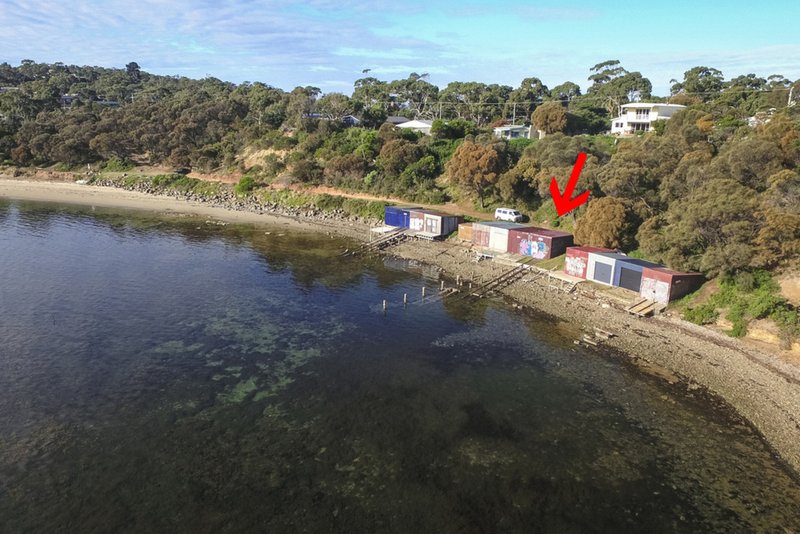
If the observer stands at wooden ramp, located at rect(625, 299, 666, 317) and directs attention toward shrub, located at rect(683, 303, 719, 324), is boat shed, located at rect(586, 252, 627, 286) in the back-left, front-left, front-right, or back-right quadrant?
back-left

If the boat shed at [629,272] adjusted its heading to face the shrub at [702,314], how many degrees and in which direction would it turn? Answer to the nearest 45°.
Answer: approximately 90° to its left

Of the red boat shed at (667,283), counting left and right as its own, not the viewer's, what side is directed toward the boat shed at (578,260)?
right

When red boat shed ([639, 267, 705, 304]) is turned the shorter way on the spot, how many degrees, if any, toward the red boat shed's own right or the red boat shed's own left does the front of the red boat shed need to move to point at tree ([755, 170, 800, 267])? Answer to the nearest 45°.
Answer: approximately 135° to the red boat shed's own left

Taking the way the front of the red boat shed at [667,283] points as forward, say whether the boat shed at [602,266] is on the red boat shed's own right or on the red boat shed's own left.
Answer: on the red boat shed's own right

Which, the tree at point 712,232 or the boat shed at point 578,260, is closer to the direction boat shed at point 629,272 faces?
the boat shed

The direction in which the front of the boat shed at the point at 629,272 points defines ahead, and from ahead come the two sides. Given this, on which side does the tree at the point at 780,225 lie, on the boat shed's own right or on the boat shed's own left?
on the boat shed's own left

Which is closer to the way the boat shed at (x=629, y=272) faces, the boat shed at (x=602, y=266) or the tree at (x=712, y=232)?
the boat shed

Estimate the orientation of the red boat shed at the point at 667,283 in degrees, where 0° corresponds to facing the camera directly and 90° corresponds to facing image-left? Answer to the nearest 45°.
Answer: approximately 45°

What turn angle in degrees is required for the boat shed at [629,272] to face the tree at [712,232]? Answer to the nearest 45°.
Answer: approximately 135° to its left

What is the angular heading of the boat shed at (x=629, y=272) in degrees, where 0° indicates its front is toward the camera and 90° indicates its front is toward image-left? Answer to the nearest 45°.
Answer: approximately 45°
